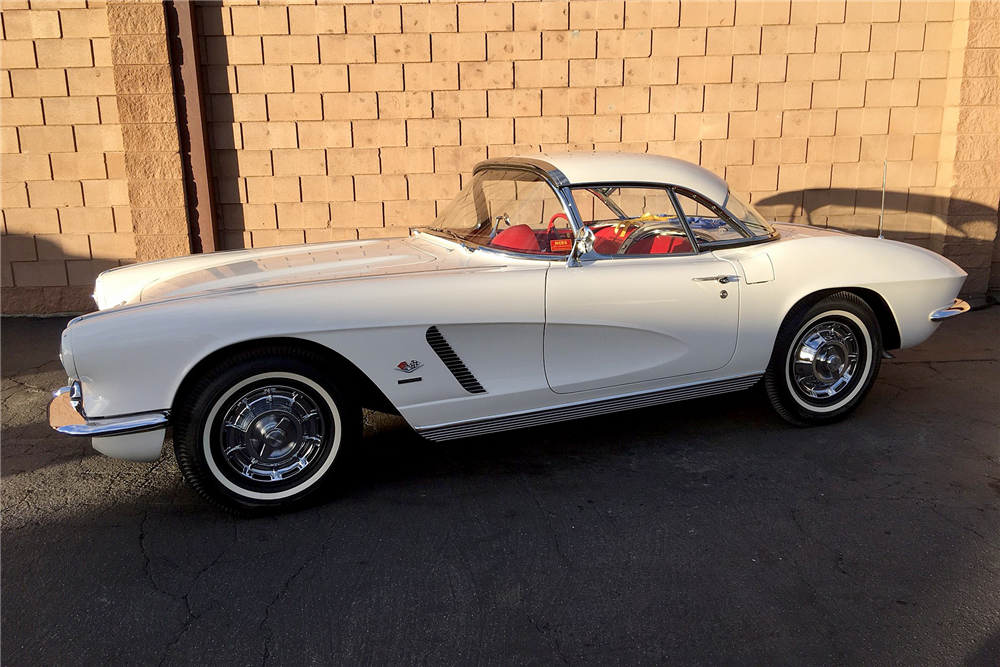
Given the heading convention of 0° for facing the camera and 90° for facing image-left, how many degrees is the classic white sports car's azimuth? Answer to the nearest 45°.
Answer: approximately 90°
